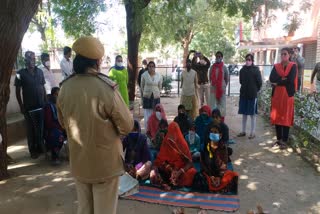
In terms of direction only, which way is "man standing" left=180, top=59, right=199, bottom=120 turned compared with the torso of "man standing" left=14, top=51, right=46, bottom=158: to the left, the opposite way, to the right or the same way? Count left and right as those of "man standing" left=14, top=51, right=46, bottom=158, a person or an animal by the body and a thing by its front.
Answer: the same way

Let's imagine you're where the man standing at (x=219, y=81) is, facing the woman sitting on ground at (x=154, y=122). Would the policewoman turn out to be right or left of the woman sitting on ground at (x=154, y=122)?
left

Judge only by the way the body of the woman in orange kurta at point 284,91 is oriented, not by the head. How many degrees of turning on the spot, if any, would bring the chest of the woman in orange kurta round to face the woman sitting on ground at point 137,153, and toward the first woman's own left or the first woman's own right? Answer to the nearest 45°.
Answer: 0° — they already face them

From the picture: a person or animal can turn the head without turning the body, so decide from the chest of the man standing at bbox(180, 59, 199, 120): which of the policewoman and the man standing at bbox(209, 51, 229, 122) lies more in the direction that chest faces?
the policewoman

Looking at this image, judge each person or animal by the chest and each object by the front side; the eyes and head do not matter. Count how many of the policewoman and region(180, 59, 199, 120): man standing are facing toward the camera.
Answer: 1

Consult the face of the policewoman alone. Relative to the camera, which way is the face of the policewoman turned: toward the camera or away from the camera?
away from the camera

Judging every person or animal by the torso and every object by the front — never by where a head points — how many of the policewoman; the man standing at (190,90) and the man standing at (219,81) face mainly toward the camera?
2
